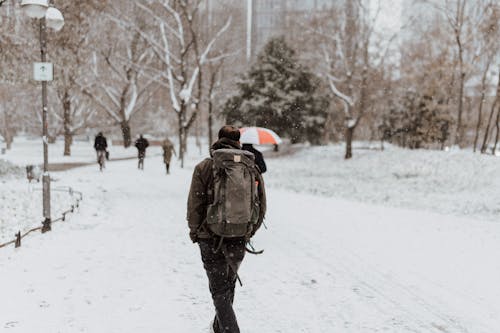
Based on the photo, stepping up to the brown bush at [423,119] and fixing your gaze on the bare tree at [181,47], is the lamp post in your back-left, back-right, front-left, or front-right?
front-left

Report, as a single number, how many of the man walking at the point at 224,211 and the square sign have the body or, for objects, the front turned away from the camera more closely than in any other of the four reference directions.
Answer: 1

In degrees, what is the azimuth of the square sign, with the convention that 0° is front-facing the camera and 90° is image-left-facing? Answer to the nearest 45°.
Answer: approximately 0°

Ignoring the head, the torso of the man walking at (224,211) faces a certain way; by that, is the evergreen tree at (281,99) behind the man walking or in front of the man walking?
in front

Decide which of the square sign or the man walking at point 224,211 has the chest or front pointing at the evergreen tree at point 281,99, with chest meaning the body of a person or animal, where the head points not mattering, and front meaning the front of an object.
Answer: the man walking

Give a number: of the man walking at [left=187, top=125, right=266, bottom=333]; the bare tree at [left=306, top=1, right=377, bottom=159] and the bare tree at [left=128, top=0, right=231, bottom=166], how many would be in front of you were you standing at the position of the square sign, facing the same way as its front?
1

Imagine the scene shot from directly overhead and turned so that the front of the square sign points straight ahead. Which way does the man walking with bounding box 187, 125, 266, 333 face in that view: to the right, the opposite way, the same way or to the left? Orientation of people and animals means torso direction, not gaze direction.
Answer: the opposite way

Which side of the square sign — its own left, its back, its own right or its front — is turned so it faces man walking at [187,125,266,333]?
front

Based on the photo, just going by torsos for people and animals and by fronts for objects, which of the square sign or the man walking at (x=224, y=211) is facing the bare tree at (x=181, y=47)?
the man walking

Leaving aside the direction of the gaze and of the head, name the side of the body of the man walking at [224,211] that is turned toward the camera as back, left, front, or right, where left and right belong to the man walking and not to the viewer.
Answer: back

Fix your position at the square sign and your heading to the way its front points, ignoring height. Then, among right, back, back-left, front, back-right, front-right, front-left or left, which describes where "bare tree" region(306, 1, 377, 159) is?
back-left

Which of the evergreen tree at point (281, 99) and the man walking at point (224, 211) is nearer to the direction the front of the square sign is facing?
the man walking

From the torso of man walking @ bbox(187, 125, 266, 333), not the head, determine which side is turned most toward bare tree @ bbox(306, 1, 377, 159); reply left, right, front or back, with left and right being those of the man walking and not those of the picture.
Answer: front

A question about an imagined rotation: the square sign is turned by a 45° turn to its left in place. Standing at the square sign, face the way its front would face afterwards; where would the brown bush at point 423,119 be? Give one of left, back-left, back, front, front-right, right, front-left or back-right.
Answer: left

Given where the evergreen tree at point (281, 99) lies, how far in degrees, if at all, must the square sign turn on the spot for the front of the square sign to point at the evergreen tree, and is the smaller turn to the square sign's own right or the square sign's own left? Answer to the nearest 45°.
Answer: approximately 135° to the square sign's own left
